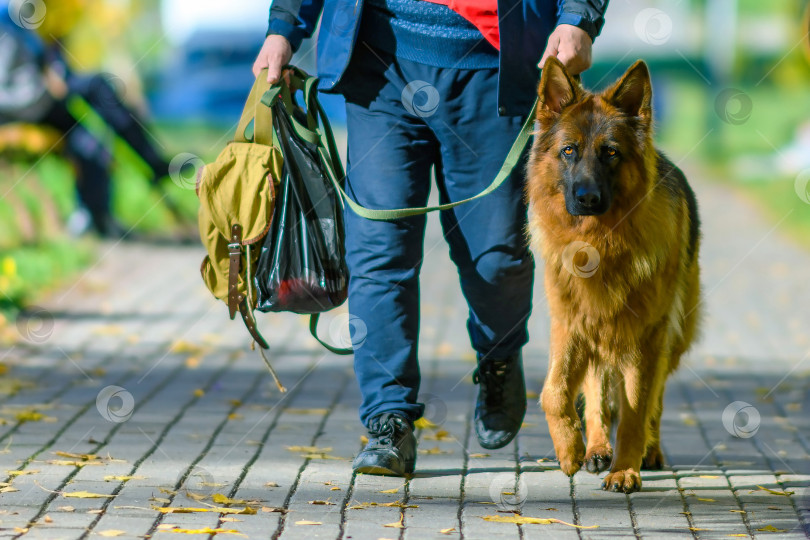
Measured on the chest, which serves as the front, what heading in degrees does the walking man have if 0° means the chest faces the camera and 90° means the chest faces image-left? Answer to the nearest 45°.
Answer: approximately 0°

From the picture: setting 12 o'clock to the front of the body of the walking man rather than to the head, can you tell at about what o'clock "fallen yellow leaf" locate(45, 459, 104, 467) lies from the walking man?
The fallen yellow leaf is roughly at 4 o'clock from the walking man.
